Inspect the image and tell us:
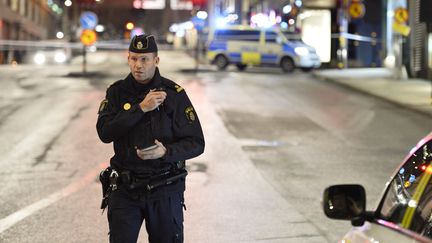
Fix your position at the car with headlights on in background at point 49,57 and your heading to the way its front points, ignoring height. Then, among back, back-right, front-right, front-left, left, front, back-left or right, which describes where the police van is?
front-left

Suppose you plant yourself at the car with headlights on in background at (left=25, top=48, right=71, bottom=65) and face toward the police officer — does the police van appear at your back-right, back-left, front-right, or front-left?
front-left

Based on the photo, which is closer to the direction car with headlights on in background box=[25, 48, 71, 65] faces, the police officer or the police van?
the police officer

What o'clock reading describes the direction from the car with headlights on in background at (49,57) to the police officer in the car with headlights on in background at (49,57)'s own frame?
The police officer is roughly at 12 o'clock from the car with headlights on in background.

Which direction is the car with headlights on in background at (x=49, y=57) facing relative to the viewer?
toward the camera

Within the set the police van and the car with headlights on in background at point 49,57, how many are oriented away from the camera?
0
